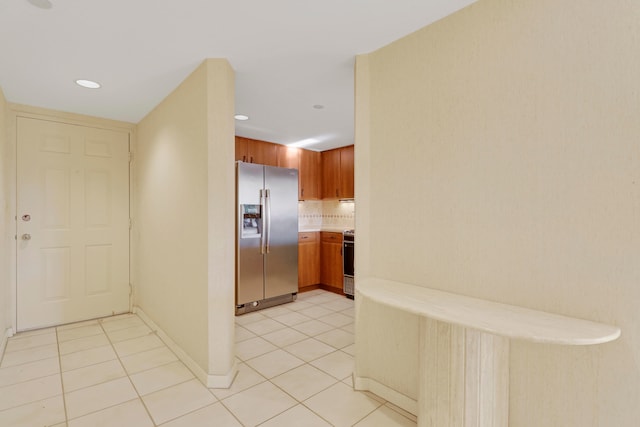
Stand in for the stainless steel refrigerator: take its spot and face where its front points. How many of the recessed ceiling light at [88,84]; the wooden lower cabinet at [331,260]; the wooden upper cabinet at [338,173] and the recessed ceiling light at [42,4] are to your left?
2

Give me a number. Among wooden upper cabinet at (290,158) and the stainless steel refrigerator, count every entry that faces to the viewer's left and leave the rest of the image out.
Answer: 0

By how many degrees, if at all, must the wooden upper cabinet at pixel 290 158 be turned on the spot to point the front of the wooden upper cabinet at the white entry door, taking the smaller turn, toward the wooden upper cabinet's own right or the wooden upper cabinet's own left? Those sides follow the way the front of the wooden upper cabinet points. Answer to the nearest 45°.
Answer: approximately 90° to the wooden upper cabinet's own right

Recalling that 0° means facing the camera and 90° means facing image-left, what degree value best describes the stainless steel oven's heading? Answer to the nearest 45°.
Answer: approximately 45°

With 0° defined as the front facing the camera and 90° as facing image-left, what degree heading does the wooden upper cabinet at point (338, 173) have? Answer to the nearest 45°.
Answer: approximately 45°

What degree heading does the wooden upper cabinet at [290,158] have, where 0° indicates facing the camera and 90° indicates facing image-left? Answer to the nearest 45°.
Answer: approximately 315°

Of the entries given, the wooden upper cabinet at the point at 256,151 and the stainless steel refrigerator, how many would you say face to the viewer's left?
0

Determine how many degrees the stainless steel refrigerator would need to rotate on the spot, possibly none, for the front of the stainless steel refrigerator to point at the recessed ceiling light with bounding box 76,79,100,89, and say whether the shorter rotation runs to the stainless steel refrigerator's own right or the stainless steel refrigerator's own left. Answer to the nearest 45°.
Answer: approximately 90° to the stainless steel refrigerator's own right

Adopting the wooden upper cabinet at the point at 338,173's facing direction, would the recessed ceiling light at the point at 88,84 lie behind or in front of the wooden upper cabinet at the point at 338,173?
in front

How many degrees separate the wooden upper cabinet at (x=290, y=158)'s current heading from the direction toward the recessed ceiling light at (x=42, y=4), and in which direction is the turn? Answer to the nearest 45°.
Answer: approximately 45° to its right
